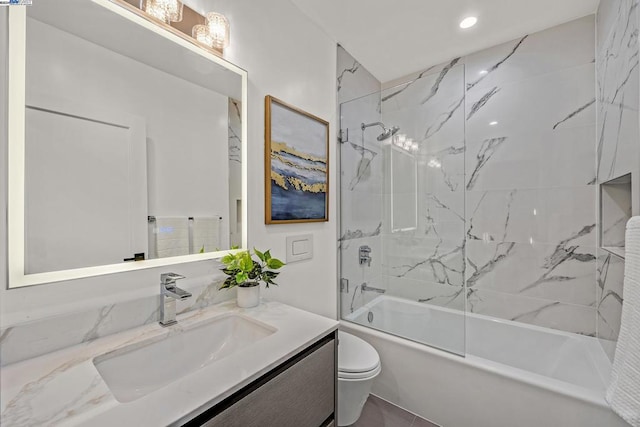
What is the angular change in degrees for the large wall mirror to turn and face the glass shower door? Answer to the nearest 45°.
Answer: approximately 45° to its left

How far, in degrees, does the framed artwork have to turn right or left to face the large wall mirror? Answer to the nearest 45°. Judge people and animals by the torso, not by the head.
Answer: approximately 90° to its right

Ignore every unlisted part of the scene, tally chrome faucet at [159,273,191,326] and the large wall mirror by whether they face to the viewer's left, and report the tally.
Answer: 0

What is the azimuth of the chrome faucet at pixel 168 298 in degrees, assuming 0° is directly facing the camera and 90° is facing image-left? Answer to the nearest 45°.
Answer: approximately 315°

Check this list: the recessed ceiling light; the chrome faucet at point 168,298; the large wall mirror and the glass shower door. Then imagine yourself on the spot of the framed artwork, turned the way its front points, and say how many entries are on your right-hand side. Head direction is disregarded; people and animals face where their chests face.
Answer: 2

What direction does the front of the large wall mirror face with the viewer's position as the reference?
facing the viewer and to the right of the viewer

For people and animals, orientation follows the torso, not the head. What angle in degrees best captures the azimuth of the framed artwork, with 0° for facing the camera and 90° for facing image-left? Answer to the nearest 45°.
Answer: approximately 315°

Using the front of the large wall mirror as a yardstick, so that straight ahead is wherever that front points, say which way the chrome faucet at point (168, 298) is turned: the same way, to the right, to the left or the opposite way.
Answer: the same way

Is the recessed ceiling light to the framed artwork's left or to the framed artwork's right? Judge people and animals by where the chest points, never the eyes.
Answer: on its left
